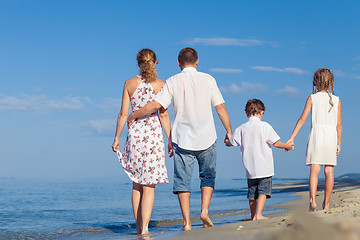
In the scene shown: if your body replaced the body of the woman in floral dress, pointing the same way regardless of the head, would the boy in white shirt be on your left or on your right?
on your right

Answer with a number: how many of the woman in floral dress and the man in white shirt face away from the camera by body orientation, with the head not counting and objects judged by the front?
2

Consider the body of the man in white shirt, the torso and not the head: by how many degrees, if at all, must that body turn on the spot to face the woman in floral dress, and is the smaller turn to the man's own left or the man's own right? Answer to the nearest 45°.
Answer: approximately 45° to the man's own left

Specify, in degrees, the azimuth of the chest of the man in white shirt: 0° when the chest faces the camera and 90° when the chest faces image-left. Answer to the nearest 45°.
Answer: approximately 180°

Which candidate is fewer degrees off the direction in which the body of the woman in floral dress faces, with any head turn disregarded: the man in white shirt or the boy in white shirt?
the boy in white shirt

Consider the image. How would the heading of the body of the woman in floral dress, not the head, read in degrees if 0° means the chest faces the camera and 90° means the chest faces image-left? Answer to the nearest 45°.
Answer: approximately 180°

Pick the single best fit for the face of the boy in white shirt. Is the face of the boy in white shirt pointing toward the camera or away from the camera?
away from the camera

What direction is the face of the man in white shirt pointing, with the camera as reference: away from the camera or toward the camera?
away from the camera

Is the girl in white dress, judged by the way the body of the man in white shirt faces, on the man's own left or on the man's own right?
on the man's own right

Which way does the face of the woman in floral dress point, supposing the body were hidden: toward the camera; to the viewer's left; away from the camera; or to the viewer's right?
away from the camera

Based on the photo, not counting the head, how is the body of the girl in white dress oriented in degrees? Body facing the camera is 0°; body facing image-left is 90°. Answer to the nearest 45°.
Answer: approximately 180°

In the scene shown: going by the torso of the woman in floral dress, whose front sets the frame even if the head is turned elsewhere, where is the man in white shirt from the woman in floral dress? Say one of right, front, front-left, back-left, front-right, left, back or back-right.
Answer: back-right
